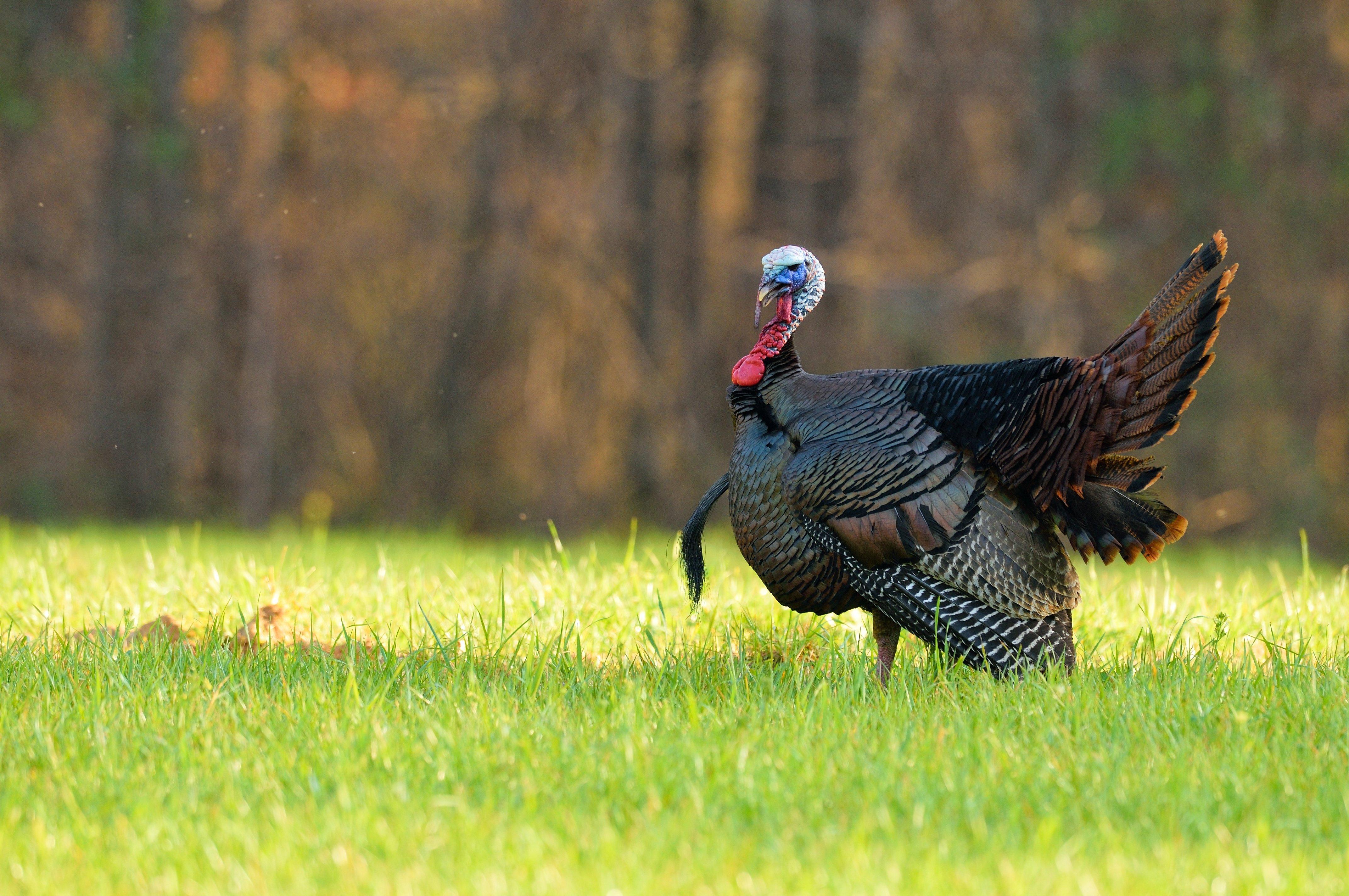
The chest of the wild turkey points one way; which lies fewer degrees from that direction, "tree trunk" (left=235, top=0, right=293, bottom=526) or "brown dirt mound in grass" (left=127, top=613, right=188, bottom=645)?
the brown dirt mound in grass

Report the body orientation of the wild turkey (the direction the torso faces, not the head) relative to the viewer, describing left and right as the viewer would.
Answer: facing to the left of the viewer

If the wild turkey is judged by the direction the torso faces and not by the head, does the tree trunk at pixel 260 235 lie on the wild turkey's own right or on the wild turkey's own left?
on the wild turkey's own right

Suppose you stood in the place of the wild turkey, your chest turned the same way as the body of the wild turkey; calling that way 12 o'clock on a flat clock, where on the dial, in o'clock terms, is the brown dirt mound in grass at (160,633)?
The brown dirt mound in grass is roughly at 12 o'clock from the wild turkey.

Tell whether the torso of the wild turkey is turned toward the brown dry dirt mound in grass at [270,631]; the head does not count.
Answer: yes
